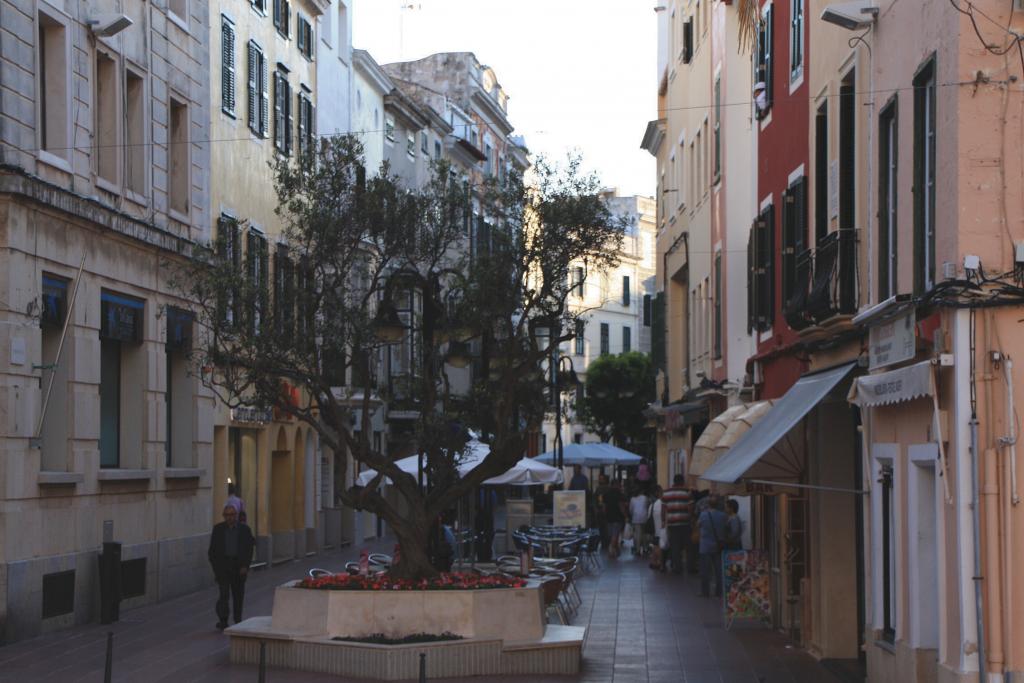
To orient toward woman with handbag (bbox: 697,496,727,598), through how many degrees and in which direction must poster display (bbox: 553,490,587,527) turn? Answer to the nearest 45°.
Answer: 0° — it already faces them

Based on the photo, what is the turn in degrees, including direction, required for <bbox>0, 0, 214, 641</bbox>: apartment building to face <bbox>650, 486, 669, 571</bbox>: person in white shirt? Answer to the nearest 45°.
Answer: approximately 90° to its left

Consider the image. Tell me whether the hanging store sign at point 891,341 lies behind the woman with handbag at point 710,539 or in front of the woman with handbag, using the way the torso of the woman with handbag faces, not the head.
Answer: behind

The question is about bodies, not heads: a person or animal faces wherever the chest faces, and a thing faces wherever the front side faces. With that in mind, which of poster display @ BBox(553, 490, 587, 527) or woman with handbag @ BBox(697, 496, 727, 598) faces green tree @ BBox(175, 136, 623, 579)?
the poster display

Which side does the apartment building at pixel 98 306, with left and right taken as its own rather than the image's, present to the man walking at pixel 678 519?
left

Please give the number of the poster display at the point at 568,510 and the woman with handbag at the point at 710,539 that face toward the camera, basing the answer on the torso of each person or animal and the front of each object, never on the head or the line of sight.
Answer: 1

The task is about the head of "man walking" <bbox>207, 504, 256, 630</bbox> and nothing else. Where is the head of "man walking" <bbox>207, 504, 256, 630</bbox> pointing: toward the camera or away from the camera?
toward the camera

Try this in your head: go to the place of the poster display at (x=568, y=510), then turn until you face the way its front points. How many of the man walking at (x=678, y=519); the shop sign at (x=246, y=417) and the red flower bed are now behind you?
0

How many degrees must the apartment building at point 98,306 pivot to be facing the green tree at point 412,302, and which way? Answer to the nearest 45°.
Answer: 0° — it already faces it

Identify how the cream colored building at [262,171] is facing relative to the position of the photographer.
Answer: facing the viewer and to the right of the viewer

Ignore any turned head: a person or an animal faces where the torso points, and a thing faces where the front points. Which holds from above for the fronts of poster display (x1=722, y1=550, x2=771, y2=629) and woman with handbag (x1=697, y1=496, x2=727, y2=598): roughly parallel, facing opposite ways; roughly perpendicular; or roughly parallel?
roughly parallel, facing opposite ways

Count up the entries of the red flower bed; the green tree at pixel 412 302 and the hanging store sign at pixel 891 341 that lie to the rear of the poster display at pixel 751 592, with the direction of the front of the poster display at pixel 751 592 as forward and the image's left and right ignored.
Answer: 0

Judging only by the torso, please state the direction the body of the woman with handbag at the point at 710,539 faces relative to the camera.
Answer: away from the camera

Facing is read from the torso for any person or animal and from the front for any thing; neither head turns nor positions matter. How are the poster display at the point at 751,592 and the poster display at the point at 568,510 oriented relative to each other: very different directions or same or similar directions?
same or similar directions

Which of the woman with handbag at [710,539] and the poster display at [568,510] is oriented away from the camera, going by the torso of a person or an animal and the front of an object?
the woman with handbag

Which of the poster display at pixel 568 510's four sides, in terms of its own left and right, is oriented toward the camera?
front

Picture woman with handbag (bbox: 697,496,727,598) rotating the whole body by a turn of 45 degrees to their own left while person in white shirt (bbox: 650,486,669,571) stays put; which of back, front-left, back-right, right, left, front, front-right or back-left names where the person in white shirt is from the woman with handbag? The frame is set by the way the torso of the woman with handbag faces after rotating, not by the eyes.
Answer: front-right

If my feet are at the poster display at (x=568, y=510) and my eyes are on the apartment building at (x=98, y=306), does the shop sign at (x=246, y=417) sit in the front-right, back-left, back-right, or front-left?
front-right

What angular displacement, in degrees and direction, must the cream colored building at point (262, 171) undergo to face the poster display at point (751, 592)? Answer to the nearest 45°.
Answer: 0° — it already faces it

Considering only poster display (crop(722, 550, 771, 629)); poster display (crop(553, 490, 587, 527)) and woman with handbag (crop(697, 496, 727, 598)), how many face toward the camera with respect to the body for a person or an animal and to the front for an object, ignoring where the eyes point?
2

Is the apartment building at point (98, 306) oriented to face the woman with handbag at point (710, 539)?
no

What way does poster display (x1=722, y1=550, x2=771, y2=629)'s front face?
toward the camera
